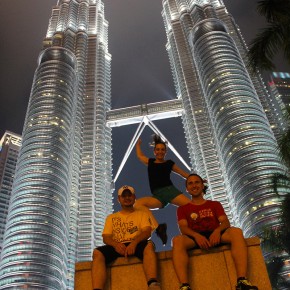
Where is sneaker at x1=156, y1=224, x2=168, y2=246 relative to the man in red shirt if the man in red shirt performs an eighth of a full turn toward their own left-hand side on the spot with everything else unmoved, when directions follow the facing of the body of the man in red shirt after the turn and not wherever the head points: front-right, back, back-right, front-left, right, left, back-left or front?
back

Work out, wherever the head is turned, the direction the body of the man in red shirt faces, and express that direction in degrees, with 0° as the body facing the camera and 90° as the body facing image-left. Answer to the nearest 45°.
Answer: approximately 0°
